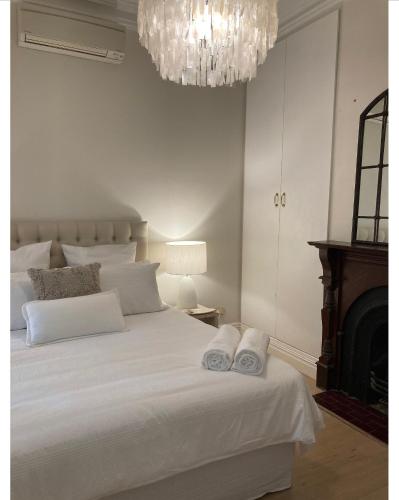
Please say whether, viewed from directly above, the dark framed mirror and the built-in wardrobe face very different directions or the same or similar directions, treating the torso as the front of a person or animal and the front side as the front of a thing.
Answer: same or similar directions

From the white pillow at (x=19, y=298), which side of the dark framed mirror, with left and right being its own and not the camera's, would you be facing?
front

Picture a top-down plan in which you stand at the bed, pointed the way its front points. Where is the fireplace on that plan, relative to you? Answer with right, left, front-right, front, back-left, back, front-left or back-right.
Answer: left

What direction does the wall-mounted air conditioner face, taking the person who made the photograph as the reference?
facing the viewer and to the right of the viewer

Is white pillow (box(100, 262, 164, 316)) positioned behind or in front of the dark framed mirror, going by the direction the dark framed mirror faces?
in front

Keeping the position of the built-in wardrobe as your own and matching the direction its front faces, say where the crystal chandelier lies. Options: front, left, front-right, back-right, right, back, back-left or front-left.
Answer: front-left

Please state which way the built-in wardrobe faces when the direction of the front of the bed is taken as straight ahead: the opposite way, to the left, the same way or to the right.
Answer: to the right

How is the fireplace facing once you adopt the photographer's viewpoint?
facing the viewer and to the left of the viewer

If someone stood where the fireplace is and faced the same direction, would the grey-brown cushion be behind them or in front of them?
in front

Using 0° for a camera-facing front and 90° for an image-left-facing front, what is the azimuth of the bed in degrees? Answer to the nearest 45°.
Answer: approximately 315°

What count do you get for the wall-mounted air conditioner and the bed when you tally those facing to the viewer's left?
0

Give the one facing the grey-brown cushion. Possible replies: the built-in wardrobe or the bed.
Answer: the built-in wardrobe

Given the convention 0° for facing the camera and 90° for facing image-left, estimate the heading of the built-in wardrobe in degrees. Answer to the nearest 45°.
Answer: approximately 45°
